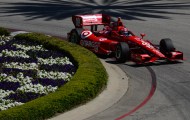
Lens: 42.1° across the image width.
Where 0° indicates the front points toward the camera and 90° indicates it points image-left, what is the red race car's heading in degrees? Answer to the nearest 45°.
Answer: approximately 315°

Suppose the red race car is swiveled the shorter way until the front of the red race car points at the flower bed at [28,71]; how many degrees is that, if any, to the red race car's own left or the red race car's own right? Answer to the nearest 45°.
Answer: approximately 90° to the red race car's own right
